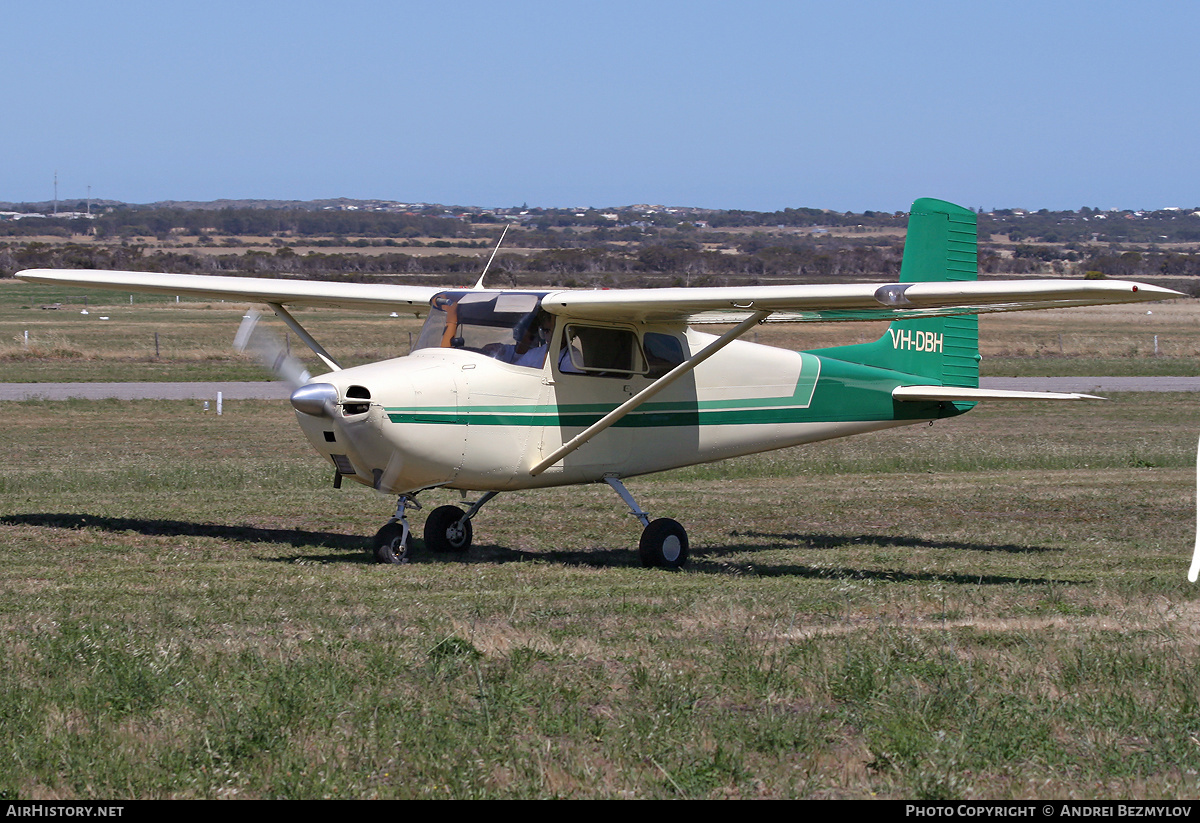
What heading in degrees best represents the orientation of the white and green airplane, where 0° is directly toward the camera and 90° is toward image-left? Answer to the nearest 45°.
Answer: approximately 45°
